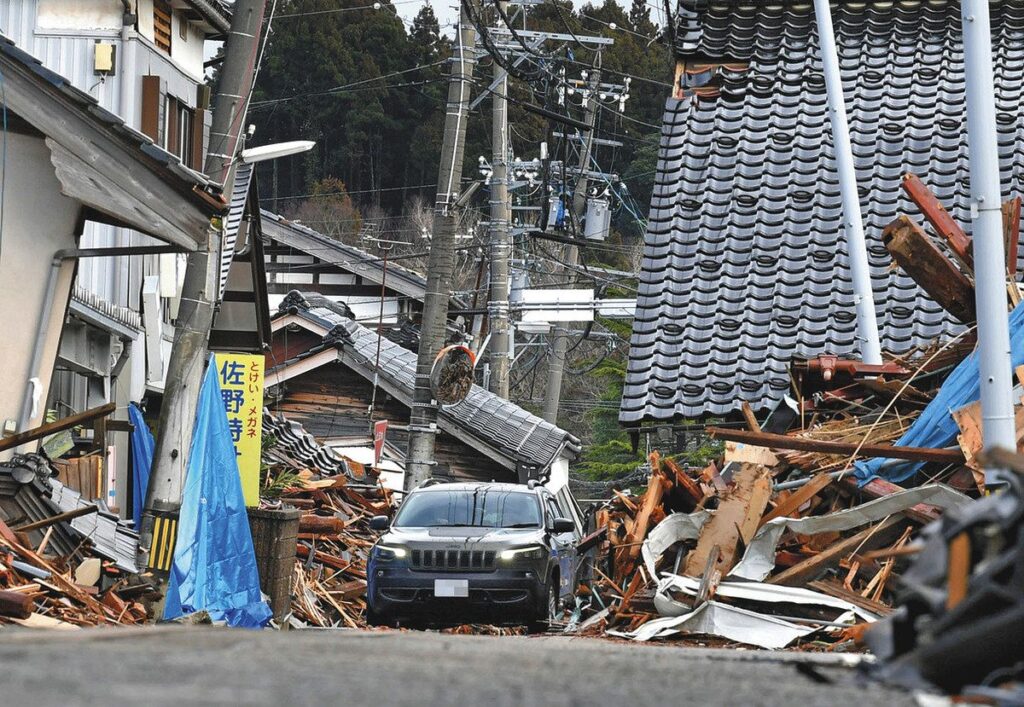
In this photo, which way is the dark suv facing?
toward the camera

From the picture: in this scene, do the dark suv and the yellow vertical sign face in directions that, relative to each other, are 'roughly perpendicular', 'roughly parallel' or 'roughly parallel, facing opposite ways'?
roughly parallel

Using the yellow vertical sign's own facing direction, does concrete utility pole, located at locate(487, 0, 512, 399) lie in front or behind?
behind

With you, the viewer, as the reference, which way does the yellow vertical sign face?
facing the viewer

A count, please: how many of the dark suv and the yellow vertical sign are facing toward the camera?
2

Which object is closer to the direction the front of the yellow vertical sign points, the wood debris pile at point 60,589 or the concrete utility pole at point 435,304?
the wood debris pile

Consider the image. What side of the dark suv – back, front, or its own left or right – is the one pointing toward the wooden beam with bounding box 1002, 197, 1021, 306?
left

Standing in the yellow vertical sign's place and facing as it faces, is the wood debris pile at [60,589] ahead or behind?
ahead

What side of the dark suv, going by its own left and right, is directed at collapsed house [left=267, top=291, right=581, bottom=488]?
back

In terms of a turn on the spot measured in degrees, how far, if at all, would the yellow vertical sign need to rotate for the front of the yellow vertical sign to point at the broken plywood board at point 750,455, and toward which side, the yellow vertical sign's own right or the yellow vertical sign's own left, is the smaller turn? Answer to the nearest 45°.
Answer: approximately 45° to the yellow vertical sign's own left

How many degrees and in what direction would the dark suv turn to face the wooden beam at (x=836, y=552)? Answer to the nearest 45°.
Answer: approximately 45° to its left

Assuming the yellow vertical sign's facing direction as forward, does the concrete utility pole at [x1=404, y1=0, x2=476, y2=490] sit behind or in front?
behind

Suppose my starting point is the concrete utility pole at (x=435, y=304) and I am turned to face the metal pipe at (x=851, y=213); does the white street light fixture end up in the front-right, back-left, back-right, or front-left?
front-right
